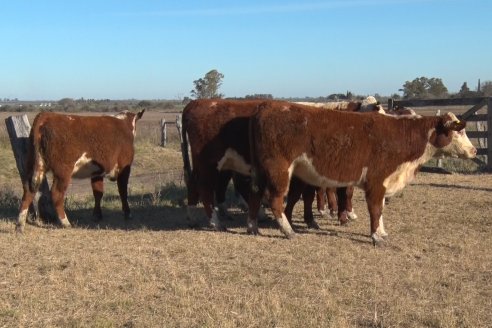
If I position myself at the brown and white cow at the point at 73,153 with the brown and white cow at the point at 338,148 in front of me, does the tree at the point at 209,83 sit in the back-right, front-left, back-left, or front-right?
back-left

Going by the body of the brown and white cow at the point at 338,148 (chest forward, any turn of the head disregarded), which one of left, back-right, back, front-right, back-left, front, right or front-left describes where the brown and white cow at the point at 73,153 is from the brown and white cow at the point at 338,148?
back

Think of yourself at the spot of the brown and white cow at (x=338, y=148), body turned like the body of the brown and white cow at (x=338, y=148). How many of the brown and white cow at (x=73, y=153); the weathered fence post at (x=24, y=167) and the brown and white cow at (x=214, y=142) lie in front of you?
0

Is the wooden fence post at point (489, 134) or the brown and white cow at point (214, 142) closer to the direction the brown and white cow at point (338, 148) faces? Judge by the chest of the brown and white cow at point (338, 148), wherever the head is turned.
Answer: the wooden fence post

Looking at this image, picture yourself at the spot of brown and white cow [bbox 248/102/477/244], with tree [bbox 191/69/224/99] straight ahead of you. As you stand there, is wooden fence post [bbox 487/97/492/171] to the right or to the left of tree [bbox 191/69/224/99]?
right

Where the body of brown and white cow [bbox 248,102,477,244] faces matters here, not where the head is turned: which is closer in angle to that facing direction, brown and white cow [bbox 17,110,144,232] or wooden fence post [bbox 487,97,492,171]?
the wooden fence post

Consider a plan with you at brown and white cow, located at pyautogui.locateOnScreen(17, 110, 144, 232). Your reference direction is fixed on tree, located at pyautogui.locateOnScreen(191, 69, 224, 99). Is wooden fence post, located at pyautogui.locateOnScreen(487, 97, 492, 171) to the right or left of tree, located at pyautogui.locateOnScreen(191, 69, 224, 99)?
right

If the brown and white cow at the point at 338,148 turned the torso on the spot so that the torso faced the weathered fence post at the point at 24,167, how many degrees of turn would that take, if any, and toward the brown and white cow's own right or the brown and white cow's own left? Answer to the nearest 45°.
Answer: approximately 180°

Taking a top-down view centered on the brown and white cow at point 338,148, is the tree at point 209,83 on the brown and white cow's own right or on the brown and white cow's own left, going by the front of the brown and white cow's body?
on the brown and white cow's own left

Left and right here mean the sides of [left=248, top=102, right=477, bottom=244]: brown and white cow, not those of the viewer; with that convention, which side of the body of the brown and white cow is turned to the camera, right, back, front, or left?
right

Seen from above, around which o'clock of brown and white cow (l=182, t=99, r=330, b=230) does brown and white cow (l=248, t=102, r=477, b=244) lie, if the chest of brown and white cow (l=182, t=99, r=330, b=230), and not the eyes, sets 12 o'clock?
brown and white cow (l=248, t=102, r=477, b=244) is roughly at 1 o'clock from brown and white cow (l=182, t=99, r=330, b=230).

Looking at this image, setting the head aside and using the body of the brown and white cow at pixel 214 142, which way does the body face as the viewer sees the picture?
to the viewer's right

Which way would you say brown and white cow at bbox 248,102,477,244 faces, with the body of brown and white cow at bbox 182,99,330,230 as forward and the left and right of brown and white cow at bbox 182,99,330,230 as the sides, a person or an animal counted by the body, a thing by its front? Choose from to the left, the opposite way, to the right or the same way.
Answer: the same way

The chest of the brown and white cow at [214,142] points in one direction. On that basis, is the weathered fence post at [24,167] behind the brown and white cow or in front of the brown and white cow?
behind

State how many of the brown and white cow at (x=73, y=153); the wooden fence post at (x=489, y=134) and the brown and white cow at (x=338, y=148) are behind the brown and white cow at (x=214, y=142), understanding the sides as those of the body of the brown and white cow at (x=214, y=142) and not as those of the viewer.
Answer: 1
